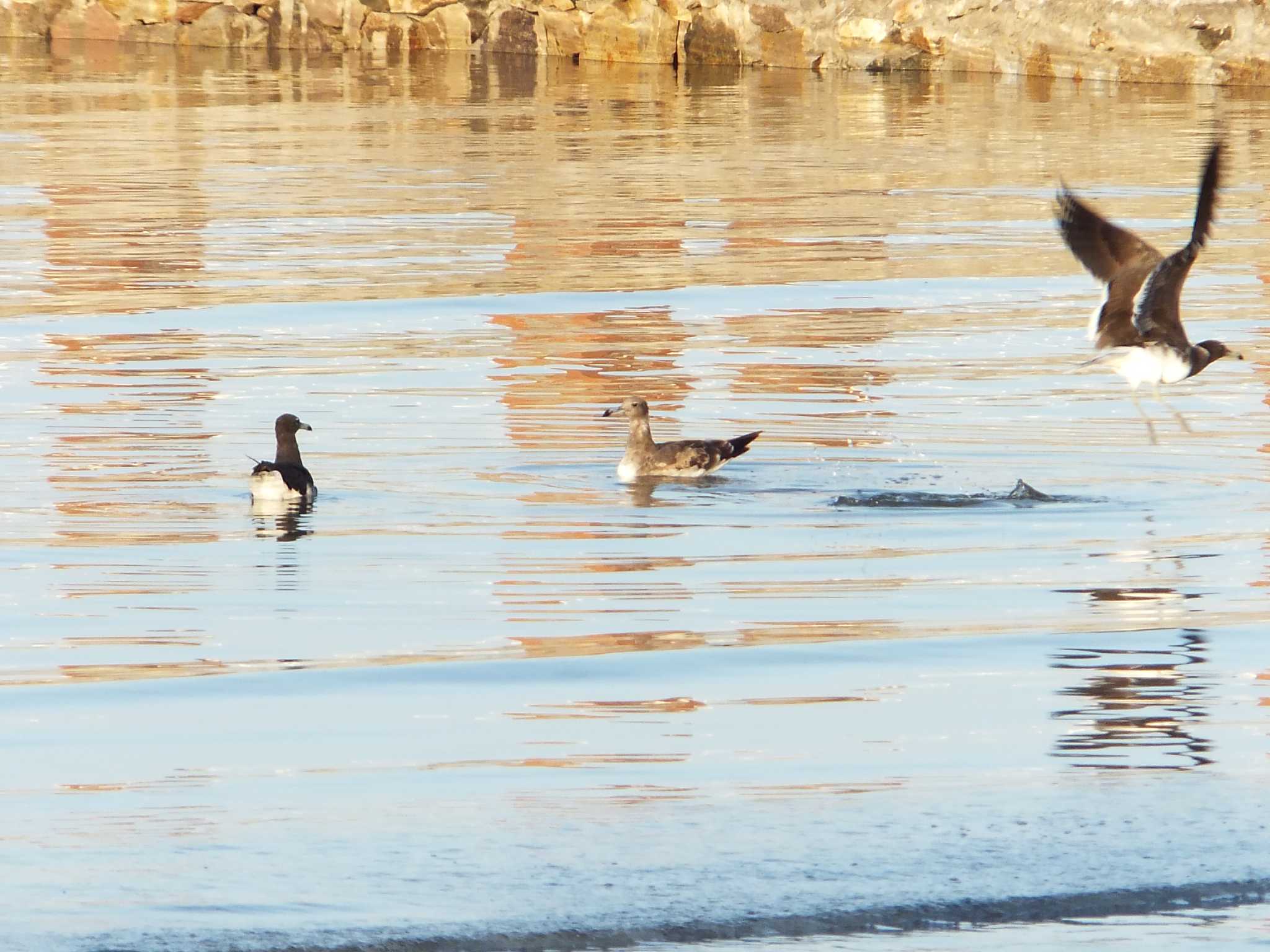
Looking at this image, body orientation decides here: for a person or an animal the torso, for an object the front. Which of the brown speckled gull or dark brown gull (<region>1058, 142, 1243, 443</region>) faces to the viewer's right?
the dark brown gull

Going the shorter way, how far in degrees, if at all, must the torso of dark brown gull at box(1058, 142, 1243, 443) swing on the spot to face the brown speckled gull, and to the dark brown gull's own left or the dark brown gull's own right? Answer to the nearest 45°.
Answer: approximately 135° to the dark brown gull's own right

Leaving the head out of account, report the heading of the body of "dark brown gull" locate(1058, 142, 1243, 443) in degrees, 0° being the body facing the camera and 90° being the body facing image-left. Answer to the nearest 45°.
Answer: approximately 270°

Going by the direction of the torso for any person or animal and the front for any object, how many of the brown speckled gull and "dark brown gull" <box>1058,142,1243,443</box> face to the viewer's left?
1

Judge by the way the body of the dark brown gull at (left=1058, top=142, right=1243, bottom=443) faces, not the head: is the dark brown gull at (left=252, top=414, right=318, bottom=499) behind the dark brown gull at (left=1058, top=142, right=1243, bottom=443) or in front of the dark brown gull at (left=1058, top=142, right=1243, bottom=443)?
behind

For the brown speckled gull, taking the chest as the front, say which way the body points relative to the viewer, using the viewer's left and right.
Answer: facing to the left of the viewer

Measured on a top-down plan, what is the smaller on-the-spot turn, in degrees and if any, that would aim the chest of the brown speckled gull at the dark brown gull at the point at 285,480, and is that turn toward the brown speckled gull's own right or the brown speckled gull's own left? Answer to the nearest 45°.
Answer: approximately 45° to the brown speckled gull's own left

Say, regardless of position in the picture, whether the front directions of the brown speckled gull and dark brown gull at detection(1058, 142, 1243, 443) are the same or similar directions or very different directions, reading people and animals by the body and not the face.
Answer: very different directions

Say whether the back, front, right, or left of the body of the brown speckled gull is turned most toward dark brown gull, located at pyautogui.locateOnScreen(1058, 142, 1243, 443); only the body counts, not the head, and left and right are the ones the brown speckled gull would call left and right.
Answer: back
